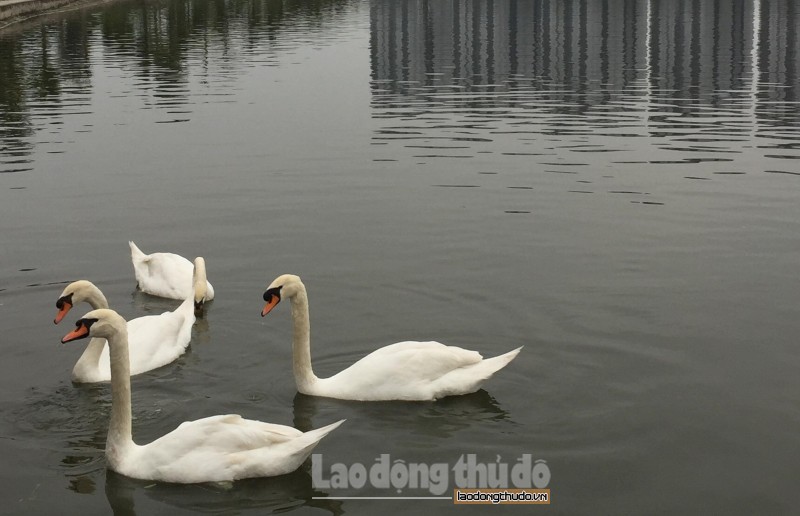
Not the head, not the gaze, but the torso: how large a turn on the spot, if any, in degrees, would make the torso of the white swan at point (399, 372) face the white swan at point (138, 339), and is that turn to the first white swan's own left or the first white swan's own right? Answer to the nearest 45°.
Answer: approximately 45° to the first white swan's own right

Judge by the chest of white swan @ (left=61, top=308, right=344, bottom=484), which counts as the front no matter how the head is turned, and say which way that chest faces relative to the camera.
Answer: to the viewer's left

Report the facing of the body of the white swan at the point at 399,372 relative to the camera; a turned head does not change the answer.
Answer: to the viewer's left

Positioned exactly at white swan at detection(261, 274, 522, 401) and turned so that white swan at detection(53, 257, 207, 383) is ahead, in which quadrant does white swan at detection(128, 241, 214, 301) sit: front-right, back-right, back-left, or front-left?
front-right

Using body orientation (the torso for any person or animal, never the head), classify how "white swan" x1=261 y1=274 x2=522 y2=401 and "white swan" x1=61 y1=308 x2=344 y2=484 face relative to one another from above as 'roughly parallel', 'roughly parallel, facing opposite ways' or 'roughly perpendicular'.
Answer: roughly parallel

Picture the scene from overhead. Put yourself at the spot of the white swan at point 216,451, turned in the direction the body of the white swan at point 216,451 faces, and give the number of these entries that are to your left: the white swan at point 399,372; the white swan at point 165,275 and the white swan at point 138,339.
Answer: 0

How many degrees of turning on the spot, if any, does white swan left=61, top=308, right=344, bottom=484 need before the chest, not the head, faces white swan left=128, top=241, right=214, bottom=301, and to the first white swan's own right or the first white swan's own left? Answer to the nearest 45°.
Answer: approximately 90° to the first white swan's own right

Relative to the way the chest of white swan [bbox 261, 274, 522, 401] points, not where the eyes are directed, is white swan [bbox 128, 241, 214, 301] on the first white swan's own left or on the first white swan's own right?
on the first white swan's own right

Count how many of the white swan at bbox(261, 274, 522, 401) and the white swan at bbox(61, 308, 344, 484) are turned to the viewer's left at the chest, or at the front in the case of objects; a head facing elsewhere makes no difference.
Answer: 2

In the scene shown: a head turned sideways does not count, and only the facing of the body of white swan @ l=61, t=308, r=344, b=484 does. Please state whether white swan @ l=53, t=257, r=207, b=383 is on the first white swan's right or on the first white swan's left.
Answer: on the first white swan's right

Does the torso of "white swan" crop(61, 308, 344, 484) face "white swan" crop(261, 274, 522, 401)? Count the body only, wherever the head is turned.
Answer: no
